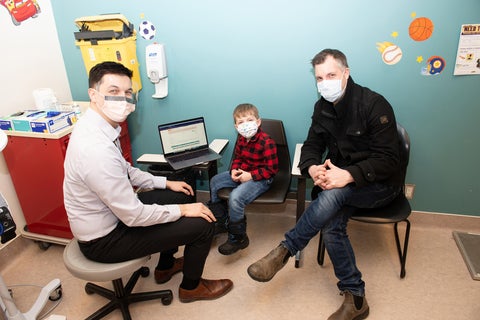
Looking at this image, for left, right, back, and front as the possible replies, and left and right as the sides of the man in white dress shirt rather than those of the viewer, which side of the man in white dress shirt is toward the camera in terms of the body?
right

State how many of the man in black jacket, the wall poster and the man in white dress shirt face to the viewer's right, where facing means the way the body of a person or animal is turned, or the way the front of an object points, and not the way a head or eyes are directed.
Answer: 1

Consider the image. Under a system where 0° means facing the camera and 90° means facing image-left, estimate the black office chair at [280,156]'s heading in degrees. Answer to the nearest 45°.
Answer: approximately 45°

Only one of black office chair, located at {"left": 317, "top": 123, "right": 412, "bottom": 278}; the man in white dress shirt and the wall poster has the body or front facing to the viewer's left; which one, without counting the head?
the black office chair

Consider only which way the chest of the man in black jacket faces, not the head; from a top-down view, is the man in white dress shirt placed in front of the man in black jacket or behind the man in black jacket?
in front

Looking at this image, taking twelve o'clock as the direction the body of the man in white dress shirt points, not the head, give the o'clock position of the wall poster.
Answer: The wall poster is roughly at 12 o'clock from the man in white dress shirt.

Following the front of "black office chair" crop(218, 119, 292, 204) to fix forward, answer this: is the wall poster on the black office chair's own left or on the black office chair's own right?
on the black office chair's own left

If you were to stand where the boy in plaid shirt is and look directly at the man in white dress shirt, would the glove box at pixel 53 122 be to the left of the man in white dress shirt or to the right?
right

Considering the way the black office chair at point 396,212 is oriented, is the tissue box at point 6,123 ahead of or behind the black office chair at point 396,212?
ahead
